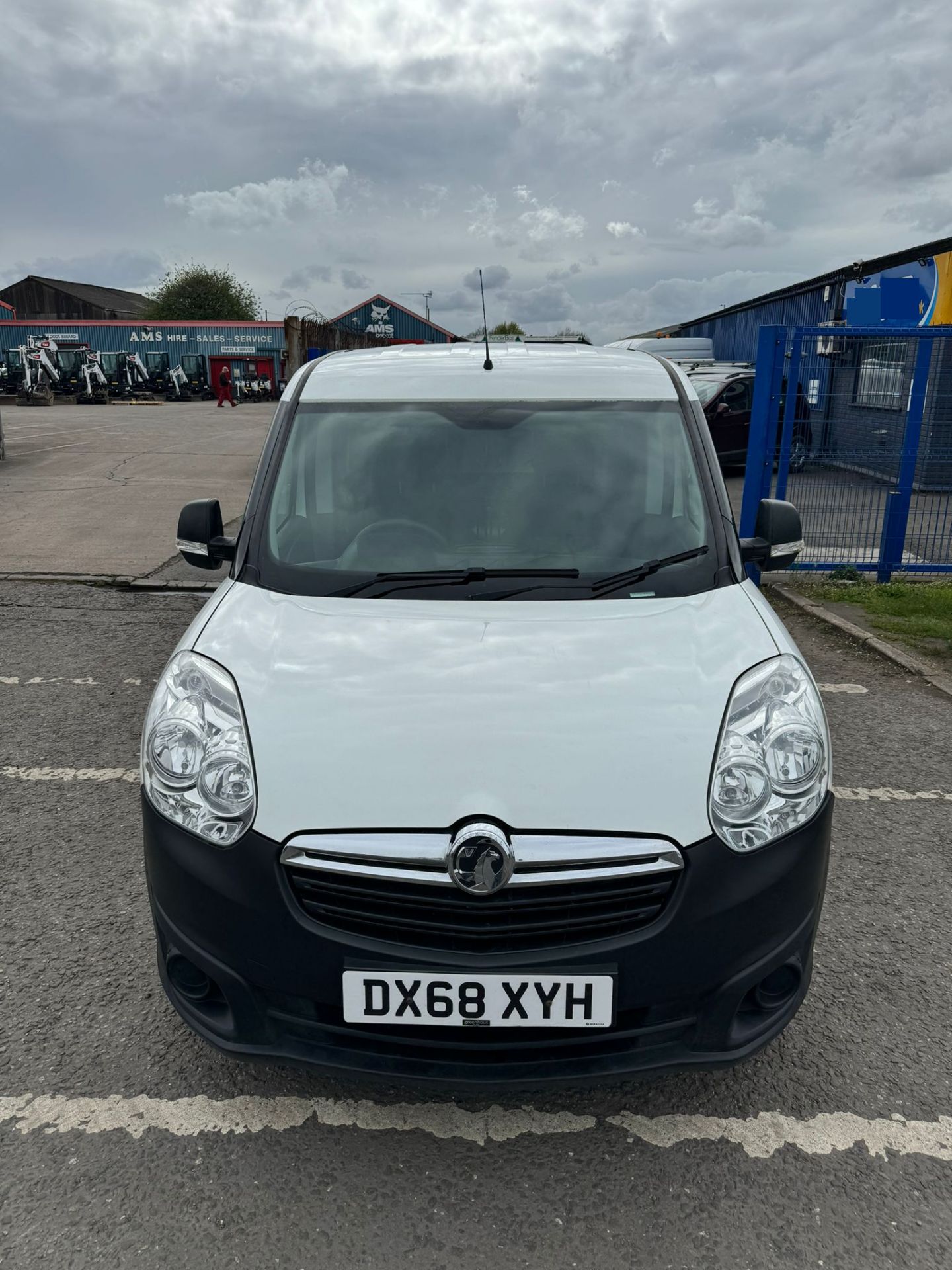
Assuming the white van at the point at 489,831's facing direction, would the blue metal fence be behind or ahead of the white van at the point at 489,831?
behind

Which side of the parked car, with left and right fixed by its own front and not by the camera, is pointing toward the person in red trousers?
right

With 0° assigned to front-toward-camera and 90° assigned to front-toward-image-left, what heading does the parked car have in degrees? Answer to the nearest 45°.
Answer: approximately 45°

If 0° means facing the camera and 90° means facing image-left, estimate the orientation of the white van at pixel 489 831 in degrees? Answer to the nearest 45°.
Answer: approximately 0°

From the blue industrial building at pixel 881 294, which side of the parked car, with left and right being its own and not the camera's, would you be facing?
back

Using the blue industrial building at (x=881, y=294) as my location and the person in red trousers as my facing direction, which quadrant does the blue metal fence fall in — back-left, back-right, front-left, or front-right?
back-left

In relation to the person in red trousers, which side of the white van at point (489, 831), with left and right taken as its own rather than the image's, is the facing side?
back

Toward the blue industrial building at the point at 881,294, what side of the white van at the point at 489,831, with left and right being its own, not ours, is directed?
back

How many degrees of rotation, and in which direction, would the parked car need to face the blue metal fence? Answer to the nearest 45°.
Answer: approximately 45° to its left

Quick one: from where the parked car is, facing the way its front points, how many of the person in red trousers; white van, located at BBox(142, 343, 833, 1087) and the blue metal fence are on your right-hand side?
1

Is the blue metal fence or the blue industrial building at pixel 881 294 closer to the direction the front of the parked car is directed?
the blue metal fence
